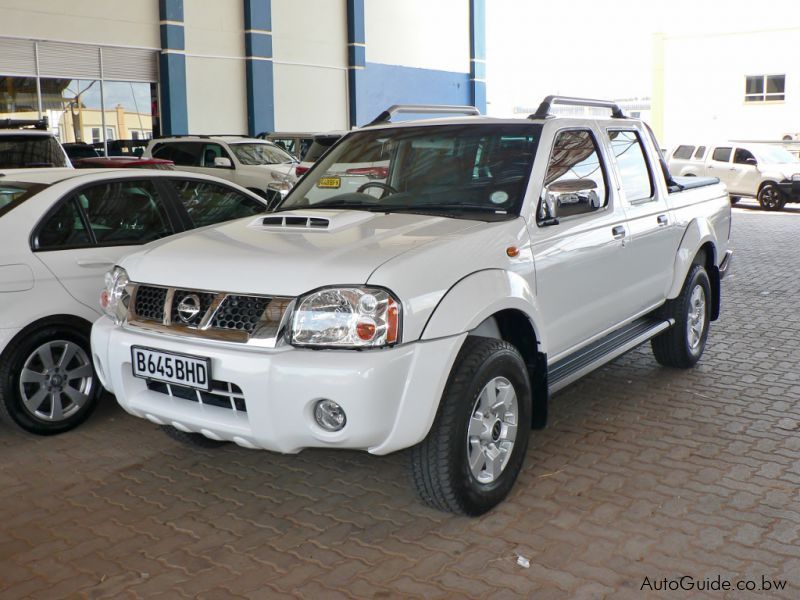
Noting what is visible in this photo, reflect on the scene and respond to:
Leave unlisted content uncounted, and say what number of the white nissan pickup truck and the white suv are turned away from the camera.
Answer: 0

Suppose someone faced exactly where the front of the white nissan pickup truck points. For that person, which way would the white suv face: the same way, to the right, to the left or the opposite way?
to the left

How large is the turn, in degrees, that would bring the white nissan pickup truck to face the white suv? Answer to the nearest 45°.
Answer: approximately 135° to its right

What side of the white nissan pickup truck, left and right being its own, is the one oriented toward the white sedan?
right

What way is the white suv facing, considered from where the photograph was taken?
facing the viewer and to the right of the viewer

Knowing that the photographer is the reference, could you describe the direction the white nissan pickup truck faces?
facing the viewer and to the left of the viewer
